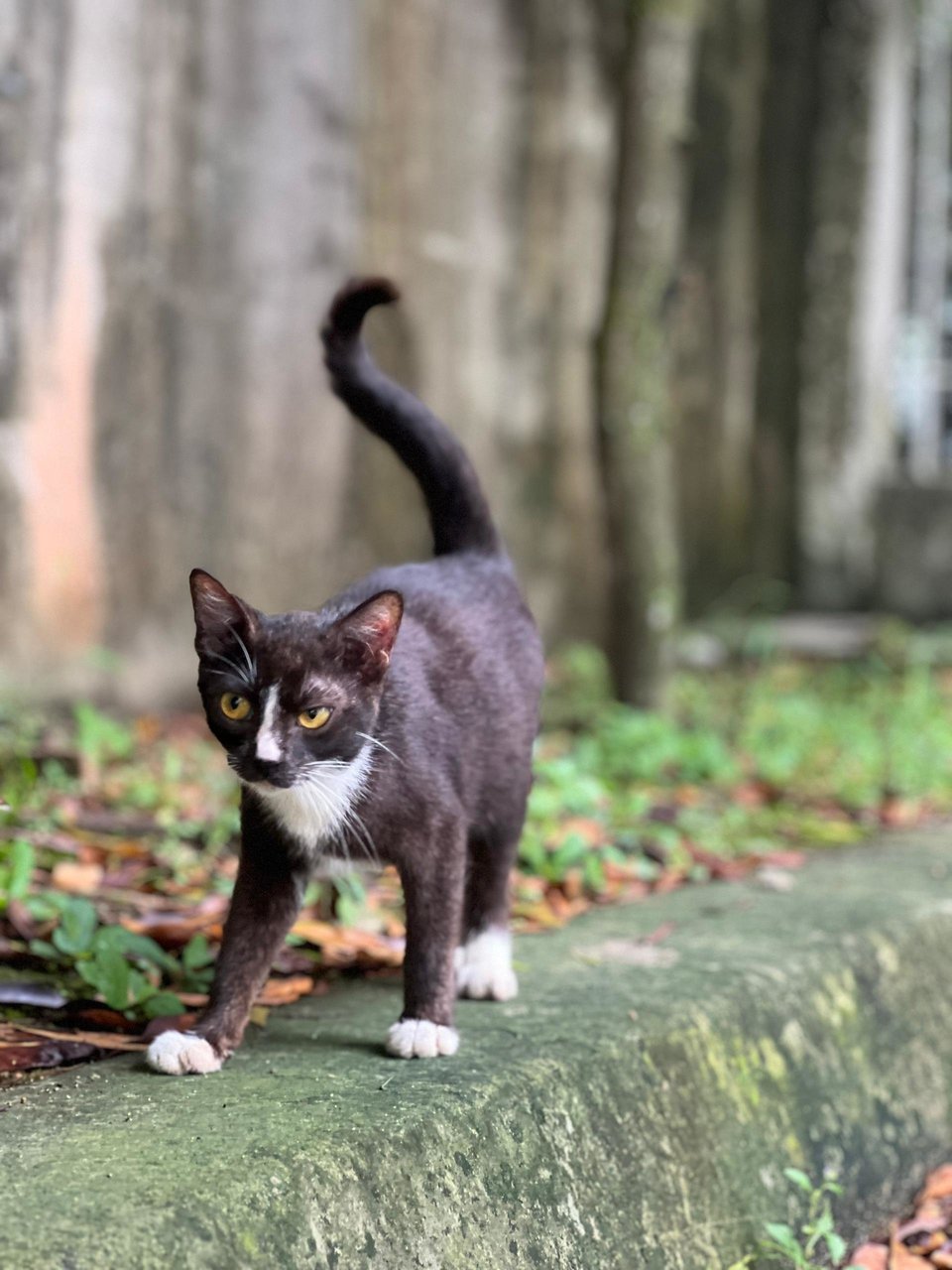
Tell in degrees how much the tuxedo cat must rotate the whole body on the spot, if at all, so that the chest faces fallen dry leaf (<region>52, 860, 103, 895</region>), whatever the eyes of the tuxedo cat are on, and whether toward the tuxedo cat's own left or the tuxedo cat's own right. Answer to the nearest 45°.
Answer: approximately 90° to the tuxedo cat's own right

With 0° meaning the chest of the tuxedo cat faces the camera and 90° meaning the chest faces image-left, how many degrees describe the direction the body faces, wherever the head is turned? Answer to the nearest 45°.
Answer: approximately 45°
